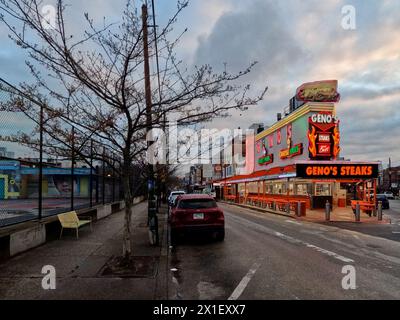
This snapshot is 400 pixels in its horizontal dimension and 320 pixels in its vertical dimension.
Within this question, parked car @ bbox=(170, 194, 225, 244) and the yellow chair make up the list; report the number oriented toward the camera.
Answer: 0

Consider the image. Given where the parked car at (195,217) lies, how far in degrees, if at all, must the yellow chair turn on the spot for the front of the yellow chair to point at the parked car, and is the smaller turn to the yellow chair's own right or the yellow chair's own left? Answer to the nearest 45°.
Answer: approximately 45° to the yellow chair's own right

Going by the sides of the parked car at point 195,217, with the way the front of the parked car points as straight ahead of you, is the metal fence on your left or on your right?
on your left

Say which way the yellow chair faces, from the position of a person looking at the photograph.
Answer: facing away from the viewer and to the right of the viewer

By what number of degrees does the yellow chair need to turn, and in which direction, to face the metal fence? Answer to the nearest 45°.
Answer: approximately 180°

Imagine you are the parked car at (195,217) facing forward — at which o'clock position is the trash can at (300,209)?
The trash can is roughly at 1 o'clock from the parked car.

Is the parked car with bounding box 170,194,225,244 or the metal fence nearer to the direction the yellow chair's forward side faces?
the parked car

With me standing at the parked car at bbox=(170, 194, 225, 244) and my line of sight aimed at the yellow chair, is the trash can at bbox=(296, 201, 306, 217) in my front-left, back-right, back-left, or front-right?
back-right

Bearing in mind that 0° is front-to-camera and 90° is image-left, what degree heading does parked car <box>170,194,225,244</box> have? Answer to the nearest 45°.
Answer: approximately 180°

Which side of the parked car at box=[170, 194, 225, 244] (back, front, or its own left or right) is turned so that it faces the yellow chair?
left

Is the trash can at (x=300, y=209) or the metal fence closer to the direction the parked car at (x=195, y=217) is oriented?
the trash can

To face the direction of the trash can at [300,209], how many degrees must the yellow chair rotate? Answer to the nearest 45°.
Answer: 0° — it already faces it
